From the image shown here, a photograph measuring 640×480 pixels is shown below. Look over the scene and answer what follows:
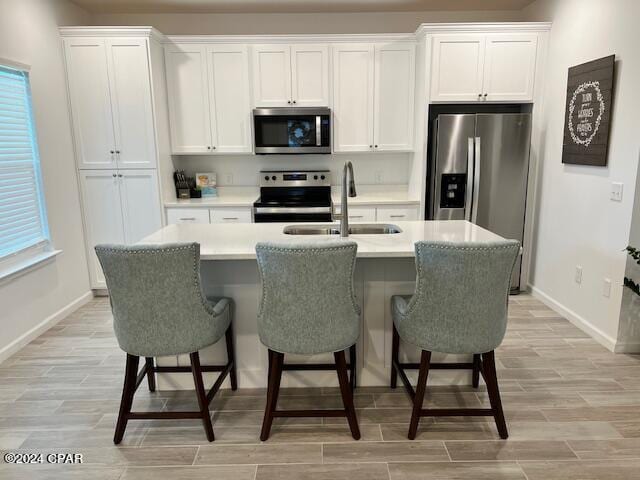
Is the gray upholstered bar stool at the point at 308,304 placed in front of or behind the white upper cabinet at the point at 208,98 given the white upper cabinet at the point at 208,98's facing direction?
in front

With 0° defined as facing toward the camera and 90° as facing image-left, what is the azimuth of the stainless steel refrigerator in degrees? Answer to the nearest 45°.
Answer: approximately 0°

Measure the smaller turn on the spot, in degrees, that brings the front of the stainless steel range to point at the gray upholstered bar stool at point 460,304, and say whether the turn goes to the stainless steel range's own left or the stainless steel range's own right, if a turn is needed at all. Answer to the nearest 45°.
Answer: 0° — it already faces it

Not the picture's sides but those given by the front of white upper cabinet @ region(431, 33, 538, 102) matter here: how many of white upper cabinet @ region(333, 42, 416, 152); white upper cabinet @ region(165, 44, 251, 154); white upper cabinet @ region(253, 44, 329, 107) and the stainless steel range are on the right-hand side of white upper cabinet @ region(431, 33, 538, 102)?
4

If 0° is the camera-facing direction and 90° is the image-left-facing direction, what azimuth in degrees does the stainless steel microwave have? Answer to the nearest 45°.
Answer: approximately 0°

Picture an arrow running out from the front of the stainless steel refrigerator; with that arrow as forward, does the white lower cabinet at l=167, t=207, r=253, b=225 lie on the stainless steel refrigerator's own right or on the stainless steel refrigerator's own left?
on the stainless steel refrigerator's own right

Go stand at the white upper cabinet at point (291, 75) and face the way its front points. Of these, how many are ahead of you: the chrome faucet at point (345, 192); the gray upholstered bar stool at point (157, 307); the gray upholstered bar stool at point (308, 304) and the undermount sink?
4

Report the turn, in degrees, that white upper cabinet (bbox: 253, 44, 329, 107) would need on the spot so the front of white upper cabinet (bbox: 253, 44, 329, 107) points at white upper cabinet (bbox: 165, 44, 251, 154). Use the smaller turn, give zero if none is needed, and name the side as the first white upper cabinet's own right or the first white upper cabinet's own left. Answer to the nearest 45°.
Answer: approximately 90° to the first white upper cabinet's own right

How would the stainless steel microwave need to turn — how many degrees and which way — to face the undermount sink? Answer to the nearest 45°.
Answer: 0° — it already faces it

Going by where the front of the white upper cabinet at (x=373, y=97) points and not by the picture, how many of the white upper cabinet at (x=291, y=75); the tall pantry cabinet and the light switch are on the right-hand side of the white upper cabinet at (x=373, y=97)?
2

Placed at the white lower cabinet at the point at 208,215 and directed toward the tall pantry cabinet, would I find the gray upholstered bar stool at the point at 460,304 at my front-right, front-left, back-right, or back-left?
back-left

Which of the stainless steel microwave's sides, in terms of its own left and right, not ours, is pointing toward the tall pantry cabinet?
right
